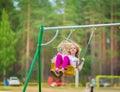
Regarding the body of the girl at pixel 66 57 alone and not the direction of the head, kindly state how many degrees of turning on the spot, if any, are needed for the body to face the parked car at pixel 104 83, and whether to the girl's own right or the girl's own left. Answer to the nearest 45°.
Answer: approximately 135° to the girl's own right

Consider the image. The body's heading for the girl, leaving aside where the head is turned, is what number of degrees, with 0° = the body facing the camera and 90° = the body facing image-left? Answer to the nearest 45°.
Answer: approximately 45°

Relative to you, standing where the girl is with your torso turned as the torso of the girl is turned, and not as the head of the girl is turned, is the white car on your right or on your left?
on your right
